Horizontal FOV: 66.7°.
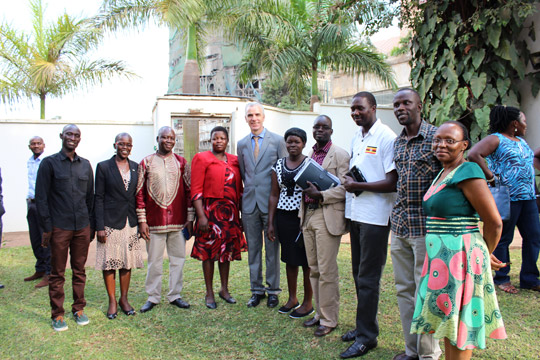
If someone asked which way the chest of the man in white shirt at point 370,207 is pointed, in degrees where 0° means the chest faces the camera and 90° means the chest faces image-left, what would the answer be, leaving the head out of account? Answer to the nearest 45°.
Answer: approximately 45°

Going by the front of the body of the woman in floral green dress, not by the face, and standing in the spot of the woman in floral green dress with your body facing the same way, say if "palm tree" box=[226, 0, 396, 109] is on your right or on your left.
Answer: on your right

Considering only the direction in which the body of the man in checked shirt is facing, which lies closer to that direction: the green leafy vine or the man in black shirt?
the man in black shirt

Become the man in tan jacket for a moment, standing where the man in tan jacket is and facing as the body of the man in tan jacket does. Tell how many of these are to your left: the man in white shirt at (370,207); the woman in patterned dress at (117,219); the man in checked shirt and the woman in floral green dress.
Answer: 3

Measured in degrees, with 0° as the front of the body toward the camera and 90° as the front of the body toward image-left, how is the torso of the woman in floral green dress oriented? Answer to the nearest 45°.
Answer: approximately 45°
